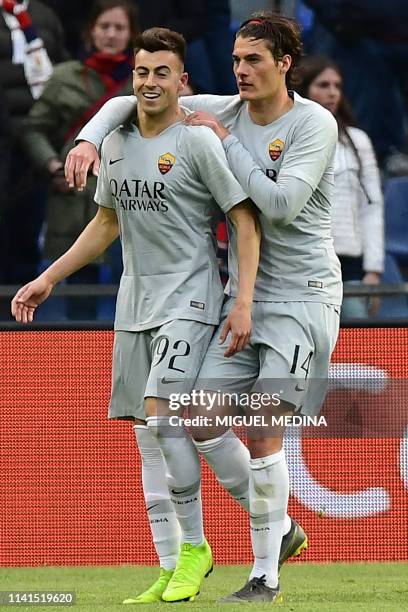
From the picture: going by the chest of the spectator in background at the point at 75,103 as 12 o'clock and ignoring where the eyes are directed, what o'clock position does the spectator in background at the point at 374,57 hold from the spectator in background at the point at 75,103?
the spectator in background at the point at 374,57 is roughly at 9 o'clock from the spectator in background at the point at 75,103.

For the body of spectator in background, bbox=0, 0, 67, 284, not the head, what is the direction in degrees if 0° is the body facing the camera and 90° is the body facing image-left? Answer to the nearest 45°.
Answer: approximately 0°

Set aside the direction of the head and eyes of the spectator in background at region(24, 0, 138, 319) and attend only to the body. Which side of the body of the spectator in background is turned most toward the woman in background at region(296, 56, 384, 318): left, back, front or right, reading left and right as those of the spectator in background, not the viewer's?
left

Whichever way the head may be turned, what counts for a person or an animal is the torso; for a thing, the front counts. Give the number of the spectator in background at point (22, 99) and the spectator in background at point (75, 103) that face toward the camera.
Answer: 2

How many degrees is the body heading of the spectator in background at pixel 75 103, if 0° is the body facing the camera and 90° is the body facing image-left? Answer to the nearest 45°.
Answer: approximately 0°
